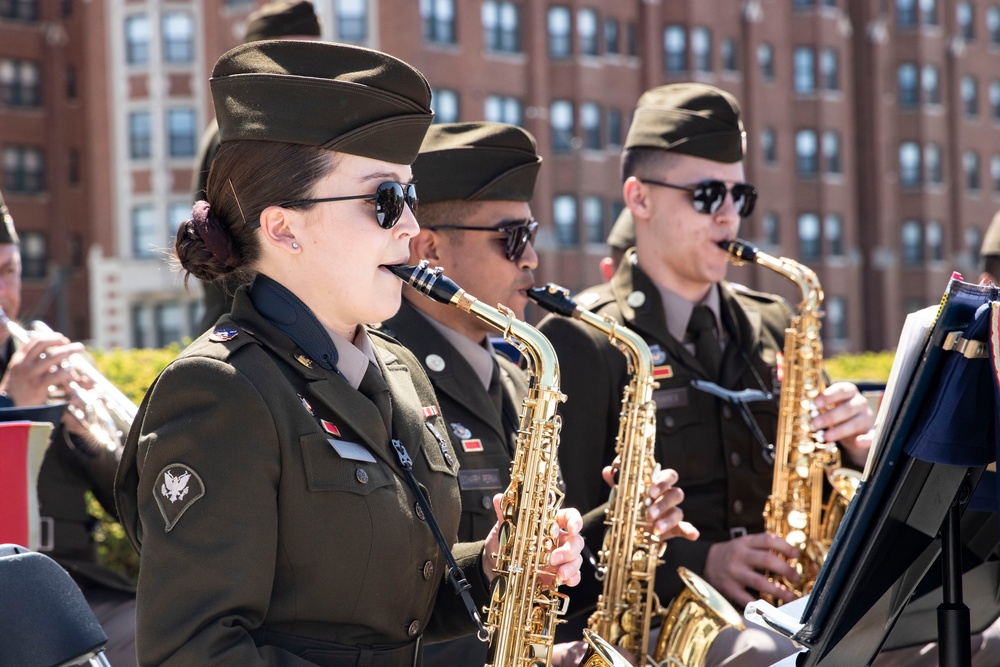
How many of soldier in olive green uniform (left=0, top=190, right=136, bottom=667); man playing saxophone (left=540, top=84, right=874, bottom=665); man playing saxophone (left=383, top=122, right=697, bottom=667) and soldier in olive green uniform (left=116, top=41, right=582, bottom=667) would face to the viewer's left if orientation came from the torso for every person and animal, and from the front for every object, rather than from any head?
0

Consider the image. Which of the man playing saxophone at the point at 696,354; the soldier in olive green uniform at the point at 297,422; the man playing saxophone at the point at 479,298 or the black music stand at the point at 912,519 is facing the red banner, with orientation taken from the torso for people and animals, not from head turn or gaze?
the black music stand

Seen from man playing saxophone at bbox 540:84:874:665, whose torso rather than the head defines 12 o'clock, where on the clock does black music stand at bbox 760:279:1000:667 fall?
The black music stand is roughly at 1 o'clock from the man playing saxophone.

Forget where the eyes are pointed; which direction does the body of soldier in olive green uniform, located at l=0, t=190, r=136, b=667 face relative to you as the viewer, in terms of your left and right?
facing the viewer and to the right of the viewer

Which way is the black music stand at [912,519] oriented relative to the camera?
to the viewer's left

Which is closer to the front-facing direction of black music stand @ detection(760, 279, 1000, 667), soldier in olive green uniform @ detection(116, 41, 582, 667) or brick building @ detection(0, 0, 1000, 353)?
the soldier in olive green uniform

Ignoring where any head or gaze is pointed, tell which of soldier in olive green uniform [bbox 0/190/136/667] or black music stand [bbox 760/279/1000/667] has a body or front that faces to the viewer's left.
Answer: the black music stand

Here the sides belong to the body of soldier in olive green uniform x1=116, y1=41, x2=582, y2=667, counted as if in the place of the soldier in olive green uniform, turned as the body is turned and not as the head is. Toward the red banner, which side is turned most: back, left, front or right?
back

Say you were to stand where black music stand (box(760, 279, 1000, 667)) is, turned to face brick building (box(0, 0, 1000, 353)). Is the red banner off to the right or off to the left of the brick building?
left

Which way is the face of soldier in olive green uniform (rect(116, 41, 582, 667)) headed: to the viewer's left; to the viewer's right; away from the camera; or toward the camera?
to the viewer's right

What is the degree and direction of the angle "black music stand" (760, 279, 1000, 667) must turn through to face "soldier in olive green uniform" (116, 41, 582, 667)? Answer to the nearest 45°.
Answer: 0° — it already faces them

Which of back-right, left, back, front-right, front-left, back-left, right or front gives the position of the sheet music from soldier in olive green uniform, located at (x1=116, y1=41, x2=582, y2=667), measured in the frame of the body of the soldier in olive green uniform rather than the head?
front-left

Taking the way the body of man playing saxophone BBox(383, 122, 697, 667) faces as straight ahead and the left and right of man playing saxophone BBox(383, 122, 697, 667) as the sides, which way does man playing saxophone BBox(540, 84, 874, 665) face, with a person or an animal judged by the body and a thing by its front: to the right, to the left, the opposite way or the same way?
the same way

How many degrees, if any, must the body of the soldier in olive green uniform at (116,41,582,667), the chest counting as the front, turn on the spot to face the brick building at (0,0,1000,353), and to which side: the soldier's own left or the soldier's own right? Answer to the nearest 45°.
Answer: approximately 135° to the soldier's own left

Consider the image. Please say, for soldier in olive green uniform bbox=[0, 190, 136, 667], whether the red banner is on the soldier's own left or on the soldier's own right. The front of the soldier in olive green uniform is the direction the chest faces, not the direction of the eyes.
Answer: on the soldier's own right

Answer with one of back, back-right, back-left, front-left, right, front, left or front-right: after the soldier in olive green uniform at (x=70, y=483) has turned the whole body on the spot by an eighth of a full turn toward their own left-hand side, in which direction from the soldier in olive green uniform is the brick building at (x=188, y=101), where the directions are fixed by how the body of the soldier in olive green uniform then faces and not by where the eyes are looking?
left

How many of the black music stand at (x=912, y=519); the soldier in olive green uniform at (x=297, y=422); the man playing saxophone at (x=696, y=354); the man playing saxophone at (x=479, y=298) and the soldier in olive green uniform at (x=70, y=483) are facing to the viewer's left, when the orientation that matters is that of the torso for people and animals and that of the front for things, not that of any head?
1

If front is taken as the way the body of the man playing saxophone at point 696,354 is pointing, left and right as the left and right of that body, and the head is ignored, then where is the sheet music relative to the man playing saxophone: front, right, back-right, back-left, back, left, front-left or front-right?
front-right
